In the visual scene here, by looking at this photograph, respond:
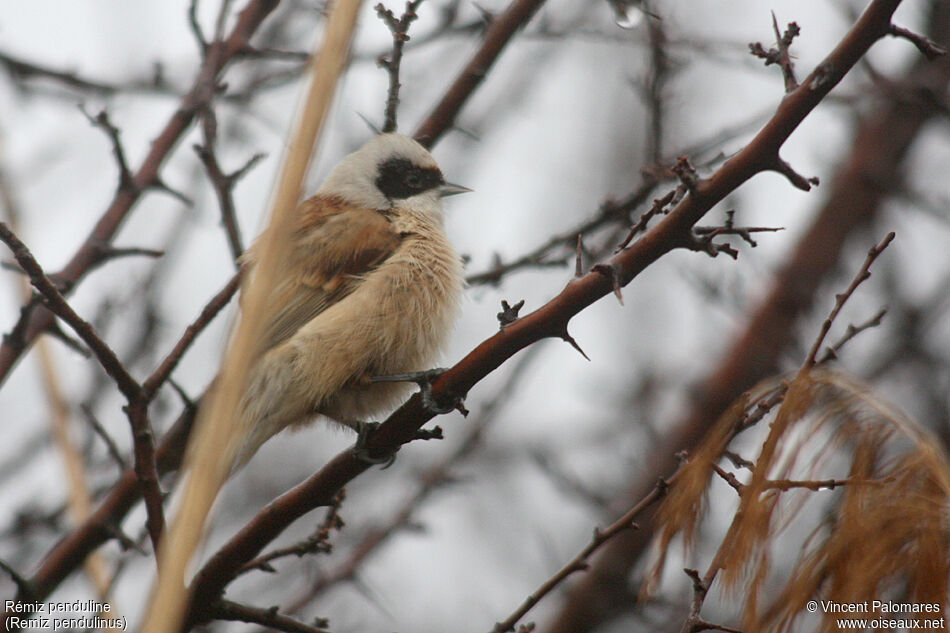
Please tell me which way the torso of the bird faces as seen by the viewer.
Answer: to the viewer's right

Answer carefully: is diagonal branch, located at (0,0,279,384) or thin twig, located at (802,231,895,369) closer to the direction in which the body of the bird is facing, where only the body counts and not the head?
the thin twig

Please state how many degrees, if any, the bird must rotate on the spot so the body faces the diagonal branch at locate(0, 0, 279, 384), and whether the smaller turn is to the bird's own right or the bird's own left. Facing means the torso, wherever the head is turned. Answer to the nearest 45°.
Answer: approximately 180°

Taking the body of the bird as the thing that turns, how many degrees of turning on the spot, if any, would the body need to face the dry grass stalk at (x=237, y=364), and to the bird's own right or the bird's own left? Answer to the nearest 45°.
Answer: approximately 90° to the bird's own right
